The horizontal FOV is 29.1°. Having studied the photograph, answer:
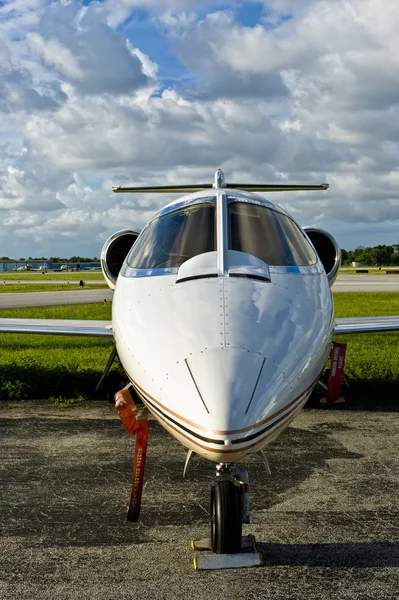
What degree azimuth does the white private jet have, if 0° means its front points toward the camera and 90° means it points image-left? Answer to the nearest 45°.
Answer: approximately 0°
